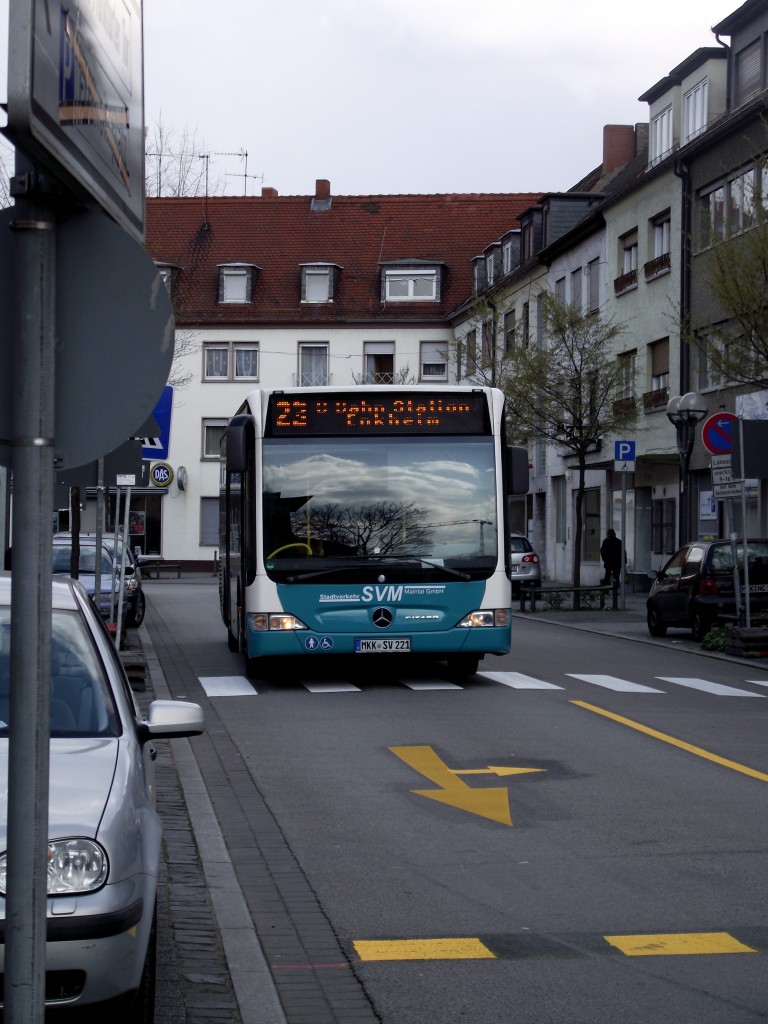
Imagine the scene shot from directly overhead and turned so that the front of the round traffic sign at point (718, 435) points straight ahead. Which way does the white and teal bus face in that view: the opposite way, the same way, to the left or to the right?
the same way

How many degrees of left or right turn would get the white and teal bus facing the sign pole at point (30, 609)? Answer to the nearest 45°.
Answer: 0° — it already faces it

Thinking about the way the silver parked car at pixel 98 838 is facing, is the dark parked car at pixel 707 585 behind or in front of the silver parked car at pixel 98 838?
behind

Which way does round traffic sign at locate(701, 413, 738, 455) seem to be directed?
toward the camera

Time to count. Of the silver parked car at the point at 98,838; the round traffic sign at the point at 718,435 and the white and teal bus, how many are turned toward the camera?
3

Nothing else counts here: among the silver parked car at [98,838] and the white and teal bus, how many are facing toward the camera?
2

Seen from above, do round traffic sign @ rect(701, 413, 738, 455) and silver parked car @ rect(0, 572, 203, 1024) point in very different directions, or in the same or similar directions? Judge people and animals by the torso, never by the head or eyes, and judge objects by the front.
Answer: same or similar directions

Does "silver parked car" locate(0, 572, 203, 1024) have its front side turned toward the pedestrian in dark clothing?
no

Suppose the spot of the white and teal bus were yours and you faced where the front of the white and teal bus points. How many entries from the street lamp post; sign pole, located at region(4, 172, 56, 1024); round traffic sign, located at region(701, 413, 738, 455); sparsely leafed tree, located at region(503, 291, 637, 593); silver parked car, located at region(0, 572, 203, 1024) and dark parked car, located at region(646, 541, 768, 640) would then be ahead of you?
2

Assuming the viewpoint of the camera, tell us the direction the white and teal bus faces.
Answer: facing the viewer

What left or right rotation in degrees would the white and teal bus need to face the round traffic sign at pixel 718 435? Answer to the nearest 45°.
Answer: approximately 135° to its left

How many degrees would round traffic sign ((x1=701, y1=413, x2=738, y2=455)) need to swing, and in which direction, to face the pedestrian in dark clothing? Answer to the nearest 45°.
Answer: approximately 180°

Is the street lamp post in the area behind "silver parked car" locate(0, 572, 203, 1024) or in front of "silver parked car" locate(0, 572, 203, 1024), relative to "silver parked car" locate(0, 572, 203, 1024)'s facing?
behind

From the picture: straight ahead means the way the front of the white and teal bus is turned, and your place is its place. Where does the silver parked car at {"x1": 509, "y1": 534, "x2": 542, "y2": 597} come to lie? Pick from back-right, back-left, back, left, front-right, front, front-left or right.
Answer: back

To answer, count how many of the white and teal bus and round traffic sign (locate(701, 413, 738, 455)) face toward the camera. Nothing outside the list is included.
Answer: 2

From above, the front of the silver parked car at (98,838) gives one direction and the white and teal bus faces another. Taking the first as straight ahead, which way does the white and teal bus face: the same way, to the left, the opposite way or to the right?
the same way
